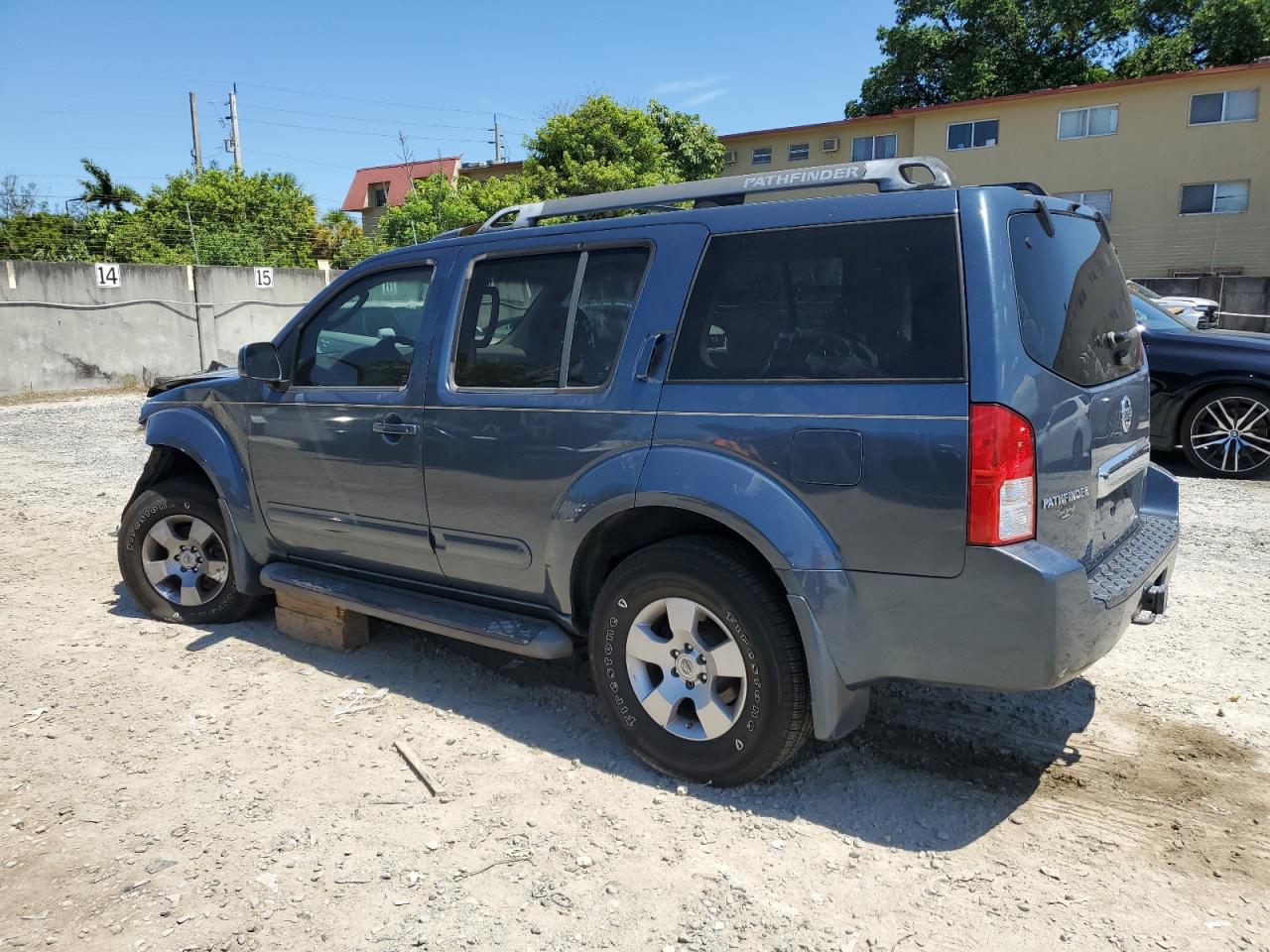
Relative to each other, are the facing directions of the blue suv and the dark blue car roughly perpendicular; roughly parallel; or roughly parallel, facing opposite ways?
roughly parallel, facing opposite ways

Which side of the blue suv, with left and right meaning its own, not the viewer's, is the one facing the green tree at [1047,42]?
right

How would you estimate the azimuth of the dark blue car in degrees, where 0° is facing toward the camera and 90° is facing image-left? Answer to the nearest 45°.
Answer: approximately 270°

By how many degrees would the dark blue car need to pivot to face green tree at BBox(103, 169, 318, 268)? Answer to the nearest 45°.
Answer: approximately 180°

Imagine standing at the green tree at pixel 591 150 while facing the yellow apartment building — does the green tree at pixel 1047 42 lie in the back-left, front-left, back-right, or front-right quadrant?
front-left

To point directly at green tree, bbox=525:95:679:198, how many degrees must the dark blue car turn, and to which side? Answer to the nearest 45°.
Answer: approximately 135° to its left

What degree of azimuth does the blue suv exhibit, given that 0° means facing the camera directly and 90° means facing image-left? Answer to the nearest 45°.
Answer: approximately 135°

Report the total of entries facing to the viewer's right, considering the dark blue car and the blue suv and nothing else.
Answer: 1

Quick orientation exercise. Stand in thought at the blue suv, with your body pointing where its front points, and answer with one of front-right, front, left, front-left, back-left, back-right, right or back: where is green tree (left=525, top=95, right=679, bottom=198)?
front-right

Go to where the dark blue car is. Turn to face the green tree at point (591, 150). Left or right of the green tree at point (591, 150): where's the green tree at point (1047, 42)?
right

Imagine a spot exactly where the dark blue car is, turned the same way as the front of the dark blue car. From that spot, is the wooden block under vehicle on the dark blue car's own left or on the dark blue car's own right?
on the dark blue car's own right
